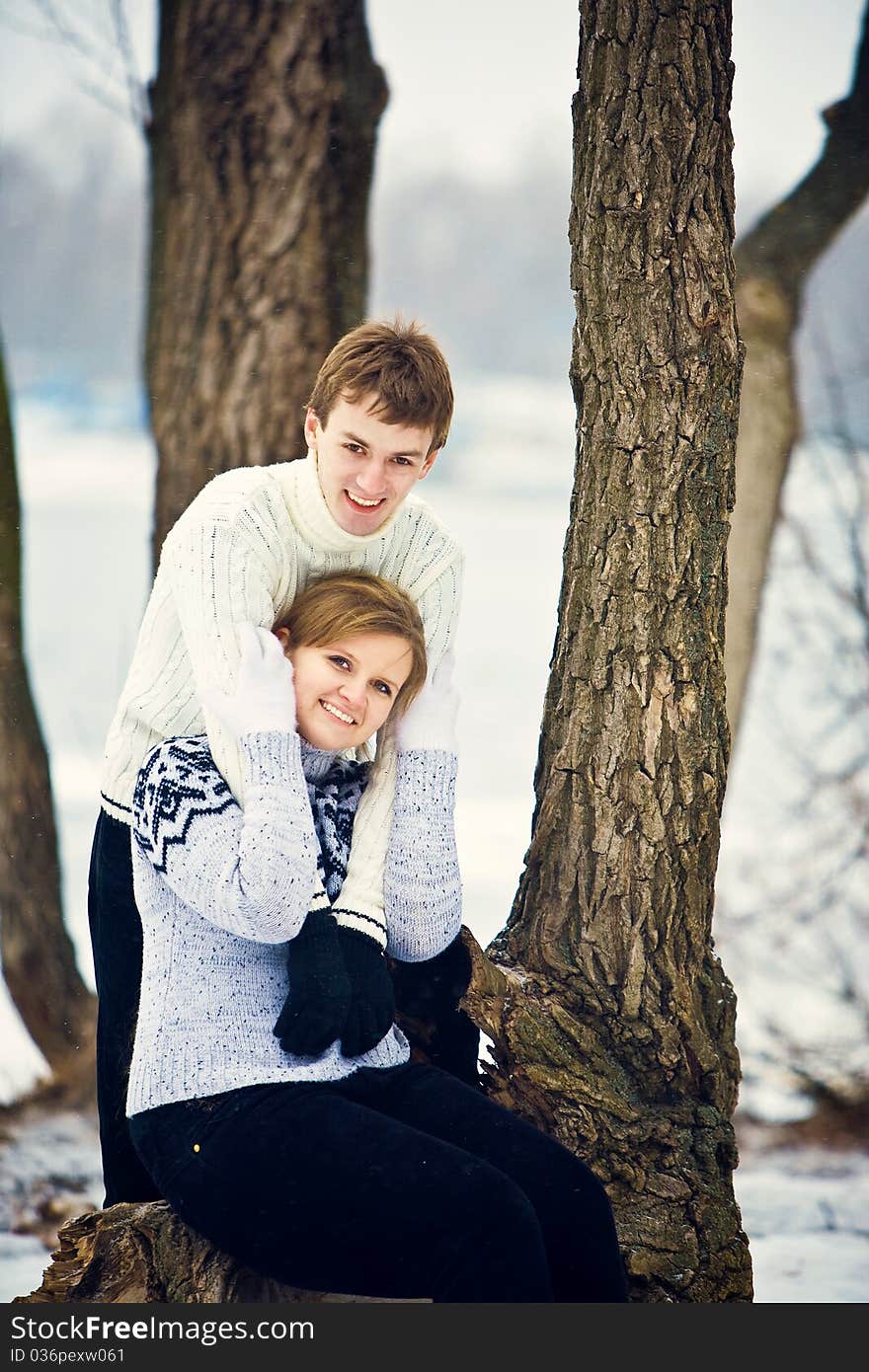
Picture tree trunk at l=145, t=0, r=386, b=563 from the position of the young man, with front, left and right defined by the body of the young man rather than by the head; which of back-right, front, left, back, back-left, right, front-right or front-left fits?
back-left

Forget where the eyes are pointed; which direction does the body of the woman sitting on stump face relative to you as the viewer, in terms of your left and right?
facing the viewer and to the right of the viewer

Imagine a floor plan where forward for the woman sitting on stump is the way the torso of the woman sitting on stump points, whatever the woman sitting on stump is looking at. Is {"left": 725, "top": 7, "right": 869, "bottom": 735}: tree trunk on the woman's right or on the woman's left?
on the woman's left

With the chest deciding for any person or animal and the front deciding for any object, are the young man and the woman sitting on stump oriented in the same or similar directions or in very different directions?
same or similar directions
